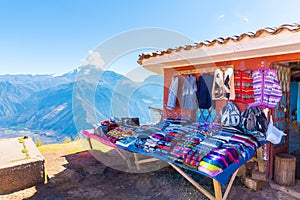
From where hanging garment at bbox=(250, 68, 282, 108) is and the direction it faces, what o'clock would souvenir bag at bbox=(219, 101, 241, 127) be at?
The souvenir bag is roughly at 2 o'clock from the hanging garment.

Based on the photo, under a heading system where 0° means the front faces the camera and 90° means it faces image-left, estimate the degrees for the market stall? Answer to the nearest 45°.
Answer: approximately 45°

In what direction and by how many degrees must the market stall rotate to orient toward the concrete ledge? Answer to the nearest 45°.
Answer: approximately 45° to its right

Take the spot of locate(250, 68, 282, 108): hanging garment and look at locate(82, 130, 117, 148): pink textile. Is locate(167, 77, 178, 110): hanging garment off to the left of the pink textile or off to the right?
right

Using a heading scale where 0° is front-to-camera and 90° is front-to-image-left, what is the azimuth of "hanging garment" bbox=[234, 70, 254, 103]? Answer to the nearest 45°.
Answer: approximately 45°

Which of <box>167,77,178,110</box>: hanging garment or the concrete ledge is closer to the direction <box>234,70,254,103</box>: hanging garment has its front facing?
the concrete ledge
